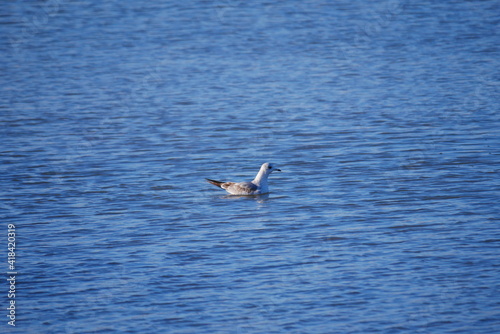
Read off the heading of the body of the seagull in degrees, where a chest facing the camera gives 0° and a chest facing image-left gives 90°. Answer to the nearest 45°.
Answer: approximately 270°
